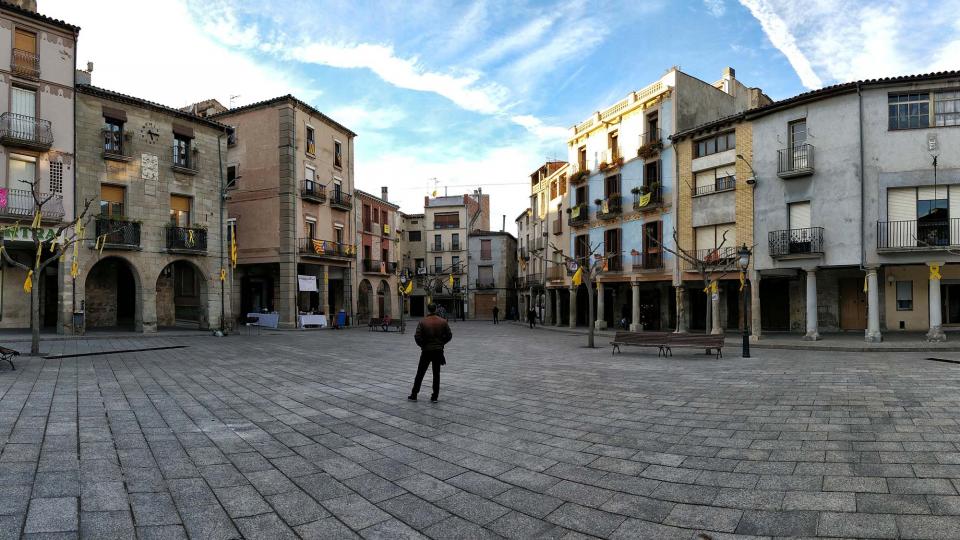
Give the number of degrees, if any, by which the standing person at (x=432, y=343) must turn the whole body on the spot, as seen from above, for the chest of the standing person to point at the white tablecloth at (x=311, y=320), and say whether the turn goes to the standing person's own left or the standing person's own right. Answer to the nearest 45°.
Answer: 0° — they already face it

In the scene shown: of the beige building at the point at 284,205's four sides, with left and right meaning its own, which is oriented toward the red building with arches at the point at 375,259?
left

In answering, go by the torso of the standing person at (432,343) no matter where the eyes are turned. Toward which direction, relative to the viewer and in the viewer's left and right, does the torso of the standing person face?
facing away from the viewer

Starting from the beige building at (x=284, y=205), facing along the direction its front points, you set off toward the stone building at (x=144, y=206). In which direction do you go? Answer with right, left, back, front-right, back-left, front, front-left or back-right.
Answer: right

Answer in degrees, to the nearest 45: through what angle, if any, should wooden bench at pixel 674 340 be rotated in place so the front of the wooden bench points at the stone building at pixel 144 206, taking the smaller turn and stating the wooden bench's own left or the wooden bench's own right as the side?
approximately 90° to the wooden bench's own right

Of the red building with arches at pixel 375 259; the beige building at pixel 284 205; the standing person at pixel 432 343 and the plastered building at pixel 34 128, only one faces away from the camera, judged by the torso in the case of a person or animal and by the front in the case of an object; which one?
the standing person

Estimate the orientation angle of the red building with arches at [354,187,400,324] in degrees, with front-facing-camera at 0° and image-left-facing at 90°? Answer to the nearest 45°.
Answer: approximately 315°

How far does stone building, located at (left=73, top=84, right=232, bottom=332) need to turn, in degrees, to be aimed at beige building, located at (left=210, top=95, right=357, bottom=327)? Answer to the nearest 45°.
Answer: approximately 90° to its left

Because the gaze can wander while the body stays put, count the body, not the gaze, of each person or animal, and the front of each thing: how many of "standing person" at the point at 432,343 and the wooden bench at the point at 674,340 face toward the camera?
1
